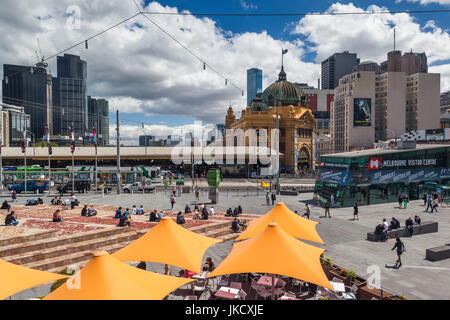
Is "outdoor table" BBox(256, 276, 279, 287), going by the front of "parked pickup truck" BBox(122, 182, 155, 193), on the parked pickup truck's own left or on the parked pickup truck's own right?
on the parked pickup truck's own left

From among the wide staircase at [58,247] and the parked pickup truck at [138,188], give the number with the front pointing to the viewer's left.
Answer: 1

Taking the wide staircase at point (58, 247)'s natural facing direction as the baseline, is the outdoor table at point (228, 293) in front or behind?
in front

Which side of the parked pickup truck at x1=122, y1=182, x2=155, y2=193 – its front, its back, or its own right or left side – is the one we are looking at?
left

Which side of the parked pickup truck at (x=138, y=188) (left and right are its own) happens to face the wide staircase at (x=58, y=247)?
left

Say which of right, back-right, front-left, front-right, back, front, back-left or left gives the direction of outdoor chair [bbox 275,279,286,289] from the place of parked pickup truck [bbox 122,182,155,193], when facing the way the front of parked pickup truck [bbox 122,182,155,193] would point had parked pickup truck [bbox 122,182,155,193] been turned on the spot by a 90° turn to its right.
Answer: back

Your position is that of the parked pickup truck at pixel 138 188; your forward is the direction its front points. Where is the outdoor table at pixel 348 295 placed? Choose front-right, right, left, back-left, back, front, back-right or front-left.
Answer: left

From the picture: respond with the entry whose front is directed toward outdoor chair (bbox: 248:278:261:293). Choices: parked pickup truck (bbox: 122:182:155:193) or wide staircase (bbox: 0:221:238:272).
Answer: the wide staircase

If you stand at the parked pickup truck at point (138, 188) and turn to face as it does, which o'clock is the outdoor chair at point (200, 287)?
The outdoor chair is roughly at 9 o'clock from the parked pickup truck.

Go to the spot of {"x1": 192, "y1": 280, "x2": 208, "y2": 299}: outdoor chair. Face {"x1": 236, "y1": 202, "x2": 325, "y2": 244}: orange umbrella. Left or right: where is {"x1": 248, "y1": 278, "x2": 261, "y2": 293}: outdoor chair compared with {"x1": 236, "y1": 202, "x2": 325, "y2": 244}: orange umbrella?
right

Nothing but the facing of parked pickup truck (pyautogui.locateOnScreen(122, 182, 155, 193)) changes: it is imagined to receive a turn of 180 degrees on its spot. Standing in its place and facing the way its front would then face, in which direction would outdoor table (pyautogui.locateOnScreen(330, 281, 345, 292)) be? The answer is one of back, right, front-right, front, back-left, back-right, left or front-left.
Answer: right

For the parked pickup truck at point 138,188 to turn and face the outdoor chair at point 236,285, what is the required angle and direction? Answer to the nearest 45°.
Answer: approximately 90° to its left
